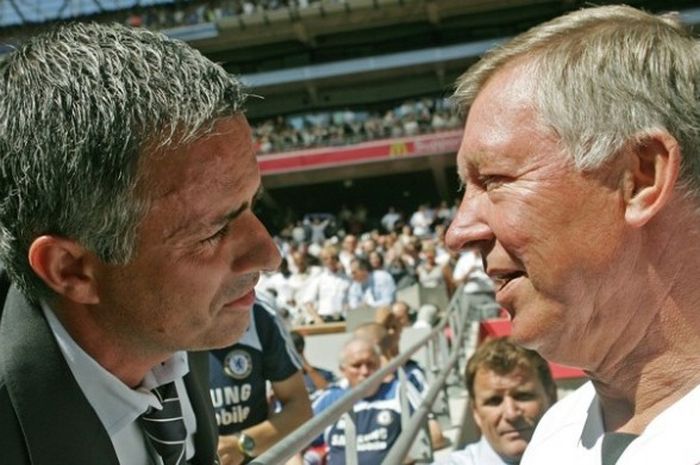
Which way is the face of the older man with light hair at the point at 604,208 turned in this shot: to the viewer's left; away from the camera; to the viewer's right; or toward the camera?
to the viewer's left

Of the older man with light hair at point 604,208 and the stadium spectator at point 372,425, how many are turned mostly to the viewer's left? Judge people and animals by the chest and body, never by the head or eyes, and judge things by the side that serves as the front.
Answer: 1

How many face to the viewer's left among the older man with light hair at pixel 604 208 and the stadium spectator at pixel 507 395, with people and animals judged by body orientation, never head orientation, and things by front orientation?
1

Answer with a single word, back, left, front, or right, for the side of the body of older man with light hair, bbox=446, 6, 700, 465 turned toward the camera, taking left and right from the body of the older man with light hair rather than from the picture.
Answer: left

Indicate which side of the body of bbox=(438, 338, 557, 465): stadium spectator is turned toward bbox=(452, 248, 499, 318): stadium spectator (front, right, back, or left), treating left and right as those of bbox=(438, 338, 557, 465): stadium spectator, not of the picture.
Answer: back

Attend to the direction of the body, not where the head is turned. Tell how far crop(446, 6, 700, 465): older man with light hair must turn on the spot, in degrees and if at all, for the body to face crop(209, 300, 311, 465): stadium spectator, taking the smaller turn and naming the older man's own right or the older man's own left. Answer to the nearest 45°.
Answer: approximately 45° to the older man's own right

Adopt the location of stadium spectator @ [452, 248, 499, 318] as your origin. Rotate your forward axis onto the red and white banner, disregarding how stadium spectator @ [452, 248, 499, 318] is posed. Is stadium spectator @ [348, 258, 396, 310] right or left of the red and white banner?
left

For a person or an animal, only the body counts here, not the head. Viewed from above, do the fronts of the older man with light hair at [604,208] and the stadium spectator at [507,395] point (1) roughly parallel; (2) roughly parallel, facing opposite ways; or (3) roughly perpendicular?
roughly perpendicular

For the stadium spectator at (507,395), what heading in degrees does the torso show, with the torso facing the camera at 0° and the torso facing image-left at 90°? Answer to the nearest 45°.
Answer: approximately 0°

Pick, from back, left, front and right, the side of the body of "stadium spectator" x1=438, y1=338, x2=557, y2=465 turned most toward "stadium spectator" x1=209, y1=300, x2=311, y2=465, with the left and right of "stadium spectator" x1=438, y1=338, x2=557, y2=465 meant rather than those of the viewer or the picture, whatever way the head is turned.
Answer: right
